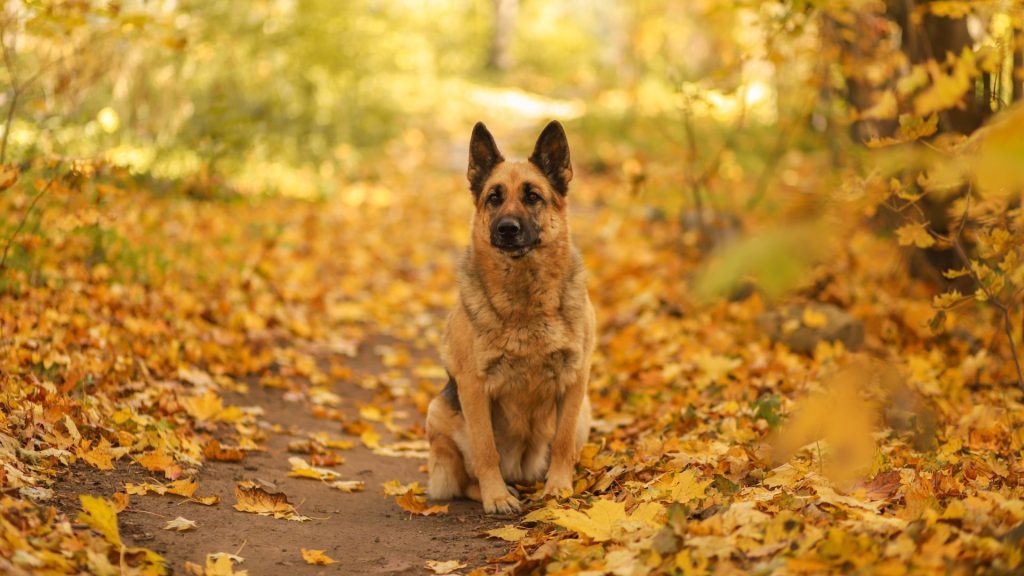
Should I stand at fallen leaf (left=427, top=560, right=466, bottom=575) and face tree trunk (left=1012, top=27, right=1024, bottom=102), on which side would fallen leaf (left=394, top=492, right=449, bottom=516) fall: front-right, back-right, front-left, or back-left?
front-left

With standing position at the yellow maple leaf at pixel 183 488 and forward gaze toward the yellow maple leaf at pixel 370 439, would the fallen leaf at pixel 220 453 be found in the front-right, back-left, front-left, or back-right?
front-left

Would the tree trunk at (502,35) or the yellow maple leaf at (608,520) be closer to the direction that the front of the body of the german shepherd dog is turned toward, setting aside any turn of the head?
the yellow maple leaf

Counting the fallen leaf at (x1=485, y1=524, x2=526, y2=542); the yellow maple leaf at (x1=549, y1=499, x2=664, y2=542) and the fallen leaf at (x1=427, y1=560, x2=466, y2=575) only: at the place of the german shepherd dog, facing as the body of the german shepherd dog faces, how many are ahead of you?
3

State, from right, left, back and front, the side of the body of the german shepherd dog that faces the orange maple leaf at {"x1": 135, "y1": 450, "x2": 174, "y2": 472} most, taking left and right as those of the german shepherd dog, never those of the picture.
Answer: right

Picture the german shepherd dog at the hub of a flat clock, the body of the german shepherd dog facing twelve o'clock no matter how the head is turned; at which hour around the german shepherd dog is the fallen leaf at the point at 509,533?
The fallen leaf is roughly at 12 o'clock from the german shepherd dog.

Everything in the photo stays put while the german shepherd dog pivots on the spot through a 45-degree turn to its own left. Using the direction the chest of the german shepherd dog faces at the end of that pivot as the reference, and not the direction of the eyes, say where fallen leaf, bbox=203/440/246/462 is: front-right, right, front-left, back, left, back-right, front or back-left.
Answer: back-right

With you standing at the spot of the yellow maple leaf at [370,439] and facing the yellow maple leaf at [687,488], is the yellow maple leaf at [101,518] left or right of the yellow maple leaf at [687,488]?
right

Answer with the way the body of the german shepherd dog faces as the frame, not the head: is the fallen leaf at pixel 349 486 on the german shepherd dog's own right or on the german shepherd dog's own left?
on the german shepherd dog's own right

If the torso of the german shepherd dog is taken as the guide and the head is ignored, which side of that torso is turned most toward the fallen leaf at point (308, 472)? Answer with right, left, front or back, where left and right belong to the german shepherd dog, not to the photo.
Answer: right

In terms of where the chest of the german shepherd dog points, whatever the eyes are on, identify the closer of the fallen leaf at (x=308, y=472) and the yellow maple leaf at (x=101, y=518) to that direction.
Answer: the yellow maple leaf

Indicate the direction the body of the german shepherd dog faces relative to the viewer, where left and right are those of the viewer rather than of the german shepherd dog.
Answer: facing the viewer

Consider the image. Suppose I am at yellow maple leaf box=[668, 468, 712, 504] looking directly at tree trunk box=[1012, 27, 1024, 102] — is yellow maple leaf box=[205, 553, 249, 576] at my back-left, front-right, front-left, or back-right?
back-left
